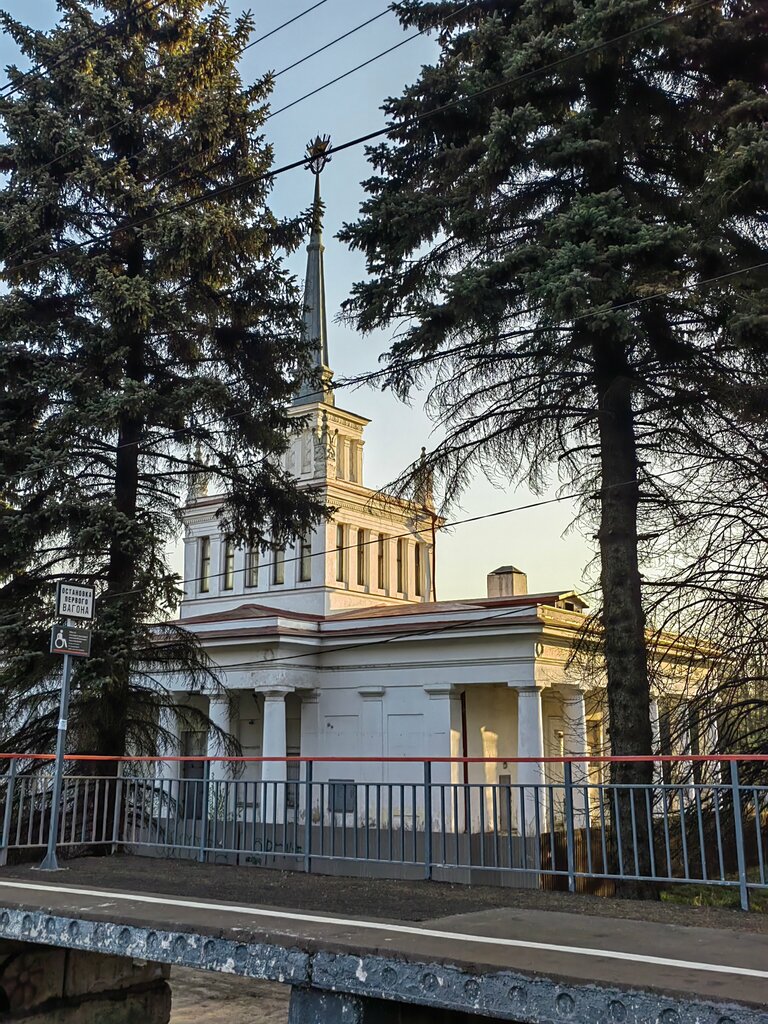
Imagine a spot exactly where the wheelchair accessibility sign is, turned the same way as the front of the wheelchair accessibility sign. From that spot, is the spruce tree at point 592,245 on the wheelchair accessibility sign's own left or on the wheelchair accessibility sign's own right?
on the wheelchair accessibility sign's own left

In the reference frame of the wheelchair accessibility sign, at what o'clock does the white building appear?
The white building is roughly at 7 o'clock from the wheelchair accessibility sign.

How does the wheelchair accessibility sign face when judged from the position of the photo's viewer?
facing the viewer
